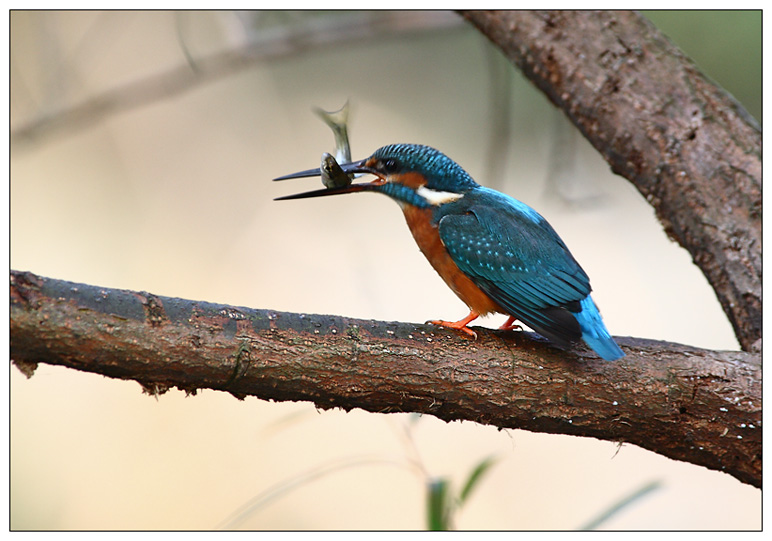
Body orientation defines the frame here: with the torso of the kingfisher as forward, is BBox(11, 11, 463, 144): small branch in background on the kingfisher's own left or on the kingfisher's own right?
on the kingfisher's own right

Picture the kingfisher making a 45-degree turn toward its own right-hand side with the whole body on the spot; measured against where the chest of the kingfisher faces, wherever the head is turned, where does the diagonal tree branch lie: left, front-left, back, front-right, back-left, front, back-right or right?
right

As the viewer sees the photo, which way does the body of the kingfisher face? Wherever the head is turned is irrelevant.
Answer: to the viewer's left
